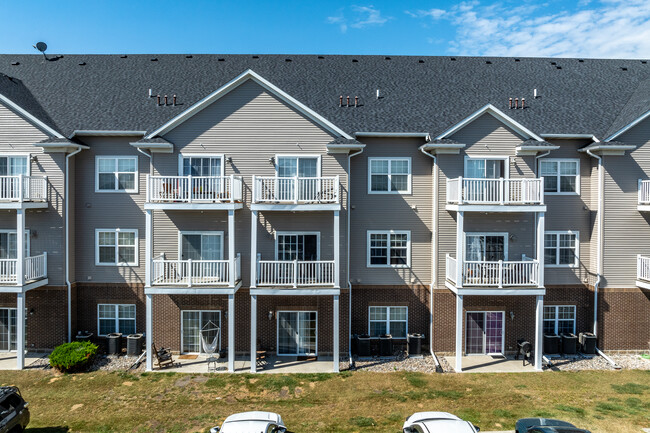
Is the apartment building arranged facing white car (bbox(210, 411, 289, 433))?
yes

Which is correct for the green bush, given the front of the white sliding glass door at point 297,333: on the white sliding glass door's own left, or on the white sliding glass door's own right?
on the white sliding glass door's own right

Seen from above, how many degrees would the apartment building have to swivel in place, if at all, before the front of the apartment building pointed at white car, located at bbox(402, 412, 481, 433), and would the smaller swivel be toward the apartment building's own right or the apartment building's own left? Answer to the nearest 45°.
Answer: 0° — it already faces it

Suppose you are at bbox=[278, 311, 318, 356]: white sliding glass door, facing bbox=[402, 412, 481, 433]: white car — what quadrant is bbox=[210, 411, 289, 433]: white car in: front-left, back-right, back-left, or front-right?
front-right

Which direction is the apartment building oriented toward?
toward the camera

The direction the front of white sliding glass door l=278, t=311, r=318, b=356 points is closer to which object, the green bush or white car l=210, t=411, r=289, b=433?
the white car

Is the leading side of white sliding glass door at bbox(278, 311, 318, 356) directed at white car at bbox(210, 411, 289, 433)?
yes
